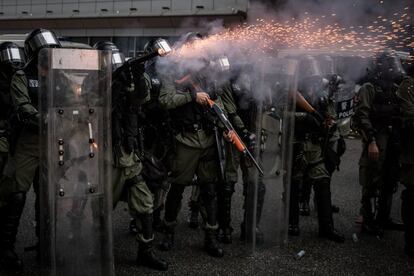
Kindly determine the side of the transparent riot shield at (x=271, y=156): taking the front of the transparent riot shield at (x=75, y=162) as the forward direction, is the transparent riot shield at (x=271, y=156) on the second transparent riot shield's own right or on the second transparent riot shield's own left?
on the second transparent riot shield's own left

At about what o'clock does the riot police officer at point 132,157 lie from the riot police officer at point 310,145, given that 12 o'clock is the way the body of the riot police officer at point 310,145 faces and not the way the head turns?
the riot police officer at point 132,157 is roughly at 3 o'clock from the riot police officer at point 310,145.

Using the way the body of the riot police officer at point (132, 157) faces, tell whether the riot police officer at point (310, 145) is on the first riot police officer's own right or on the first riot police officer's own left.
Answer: on the first riot police officer's own left

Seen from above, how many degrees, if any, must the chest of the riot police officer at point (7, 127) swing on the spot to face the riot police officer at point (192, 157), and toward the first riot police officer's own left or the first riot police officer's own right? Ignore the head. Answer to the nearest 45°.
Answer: approximately 45° to the first riot police officer's own left

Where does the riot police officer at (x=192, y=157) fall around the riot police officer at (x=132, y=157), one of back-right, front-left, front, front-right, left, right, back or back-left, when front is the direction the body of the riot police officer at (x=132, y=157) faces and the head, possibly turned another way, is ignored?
left

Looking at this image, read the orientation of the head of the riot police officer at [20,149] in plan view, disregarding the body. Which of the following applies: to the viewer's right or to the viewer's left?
to the viewer's right

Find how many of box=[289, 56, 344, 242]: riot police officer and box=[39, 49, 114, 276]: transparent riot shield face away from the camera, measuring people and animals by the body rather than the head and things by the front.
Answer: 0

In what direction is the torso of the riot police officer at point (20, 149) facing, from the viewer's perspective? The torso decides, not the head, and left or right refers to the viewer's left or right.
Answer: facing the viewer and to the right of the viewer
